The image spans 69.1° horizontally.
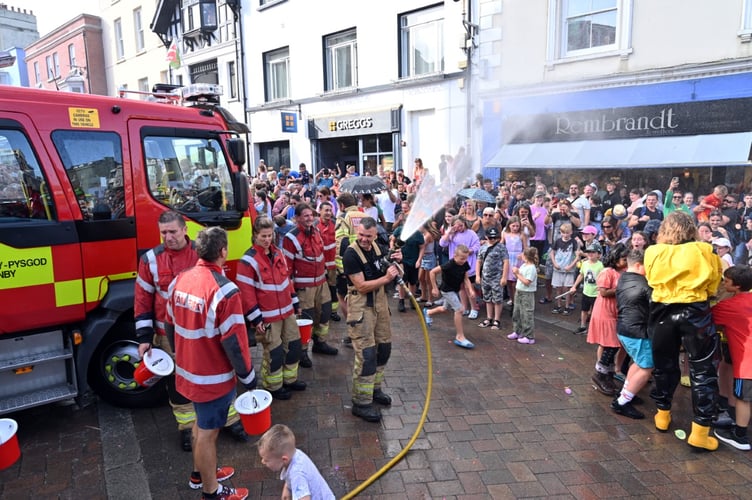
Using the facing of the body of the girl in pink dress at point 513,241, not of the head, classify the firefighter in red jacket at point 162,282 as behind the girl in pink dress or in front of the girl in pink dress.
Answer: in front

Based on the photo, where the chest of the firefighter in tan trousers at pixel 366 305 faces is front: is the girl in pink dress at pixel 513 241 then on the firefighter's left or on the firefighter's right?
on the firefighter's left

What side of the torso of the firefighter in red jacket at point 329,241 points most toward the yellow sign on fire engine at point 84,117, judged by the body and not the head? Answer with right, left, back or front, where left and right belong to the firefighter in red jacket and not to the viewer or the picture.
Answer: right

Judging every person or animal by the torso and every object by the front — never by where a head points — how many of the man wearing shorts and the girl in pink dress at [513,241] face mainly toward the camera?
1

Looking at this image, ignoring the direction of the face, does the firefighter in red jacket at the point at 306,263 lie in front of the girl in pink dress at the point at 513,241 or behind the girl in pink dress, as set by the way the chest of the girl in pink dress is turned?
in front

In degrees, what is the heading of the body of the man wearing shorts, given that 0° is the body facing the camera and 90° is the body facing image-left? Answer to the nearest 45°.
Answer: approximately 225°

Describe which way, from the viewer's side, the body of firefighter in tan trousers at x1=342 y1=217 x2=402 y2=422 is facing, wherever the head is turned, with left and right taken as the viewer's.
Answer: facing the viewer and to the right of the viewer

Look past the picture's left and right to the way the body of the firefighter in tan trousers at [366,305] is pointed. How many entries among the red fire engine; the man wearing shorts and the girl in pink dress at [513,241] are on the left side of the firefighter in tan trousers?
1

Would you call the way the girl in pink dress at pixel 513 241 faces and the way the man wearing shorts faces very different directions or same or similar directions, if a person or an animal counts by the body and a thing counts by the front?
very different directions

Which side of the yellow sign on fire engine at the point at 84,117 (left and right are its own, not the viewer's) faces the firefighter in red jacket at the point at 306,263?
left

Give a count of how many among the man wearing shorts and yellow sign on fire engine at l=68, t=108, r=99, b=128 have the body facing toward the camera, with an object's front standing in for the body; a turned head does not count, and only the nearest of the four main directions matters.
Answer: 1
